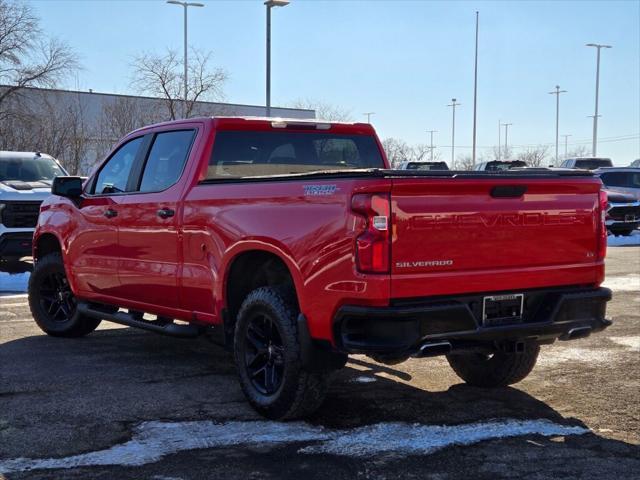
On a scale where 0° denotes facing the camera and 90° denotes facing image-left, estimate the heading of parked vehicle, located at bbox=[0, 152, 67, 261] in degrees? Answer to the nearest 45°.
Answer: approximately 0°

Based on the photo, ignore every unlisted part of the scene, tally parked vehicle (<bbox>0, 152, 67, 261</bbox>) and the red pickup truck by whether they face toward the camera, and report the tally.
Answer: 1

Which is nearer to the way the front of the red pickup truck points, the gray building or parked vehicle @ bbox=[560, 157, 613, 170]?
the gray building

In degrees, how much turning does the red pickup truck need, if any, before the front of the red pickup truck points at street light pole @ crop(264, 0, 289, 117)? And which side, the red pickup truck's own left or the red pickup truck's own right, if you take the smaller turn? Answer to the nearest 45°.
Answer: approximately 45° to the red pickup truck's own right

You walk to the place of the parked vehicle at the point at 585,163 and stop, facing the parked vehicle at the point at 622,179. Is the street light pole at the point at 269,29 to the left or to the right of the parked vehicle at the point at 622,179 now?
right

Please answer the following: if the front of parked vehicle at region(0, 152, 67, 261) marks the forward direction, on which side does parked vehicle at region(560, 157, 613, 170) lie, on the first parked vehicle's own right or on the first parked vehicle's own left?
on the first parked vehicle's own left

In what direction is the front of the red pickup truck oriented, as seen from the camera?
facing away from the viewer and to the left of the viewer

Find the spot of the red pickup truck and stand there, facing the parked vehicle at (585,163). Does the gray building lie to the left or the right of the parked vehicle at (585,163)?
left

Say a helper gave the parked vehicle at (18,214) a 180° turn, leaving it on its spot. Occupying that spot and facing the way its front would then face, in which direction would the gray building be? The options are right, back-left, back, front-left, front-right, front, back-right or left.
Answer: front

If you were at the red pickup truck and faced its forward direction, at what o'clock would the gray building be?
The gray building is roughly at 1 o'clock from the red pickup truck.

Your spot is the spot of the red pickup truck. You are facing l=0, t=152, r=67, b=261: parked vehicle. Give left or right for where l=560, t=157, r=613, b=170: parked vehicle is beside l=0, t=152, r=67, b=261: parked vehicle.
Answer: right

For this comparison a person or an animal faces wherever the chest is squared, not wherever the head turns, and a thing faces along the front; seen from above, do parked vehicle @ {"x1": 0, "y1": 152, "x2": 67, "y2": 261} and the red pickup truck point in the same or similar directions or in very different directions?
very different directions
